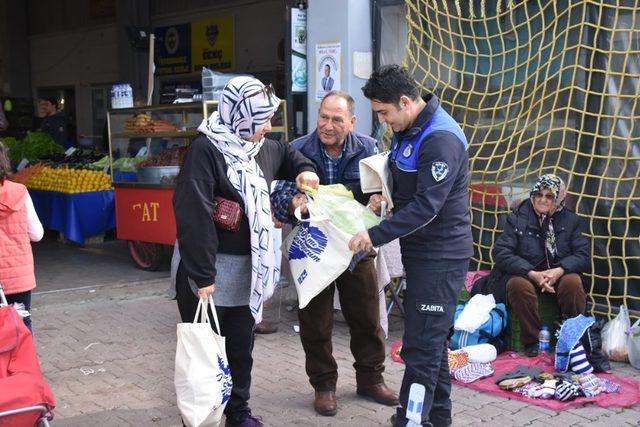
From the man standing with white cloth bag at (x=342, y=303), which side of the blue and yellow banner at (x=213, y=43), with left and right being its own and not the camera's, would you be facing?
front

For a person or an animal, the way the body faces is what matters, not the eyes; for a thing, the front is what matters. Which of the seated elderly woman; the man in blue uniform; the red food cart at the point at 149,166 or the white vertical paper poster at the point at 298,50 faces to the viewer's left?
the man in blue uniform

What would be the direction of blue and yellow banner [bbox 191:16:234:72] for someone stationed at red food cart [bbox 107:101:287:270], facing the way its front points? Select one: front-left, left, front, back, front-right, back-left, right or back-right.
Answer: back

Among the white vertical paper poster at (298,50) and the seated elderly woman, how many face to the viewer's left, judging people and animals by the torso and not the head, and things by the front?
0

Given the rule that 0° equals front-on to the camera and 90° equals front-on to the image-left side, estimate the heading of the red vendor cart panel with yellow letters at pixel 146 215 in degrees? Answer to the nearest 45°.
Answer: approximately 0°

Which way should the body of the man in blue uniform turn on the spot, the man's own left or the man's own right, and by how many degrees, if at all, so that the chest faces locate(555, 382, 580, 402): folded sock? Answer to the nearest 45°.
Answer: approximately 135° to the man's own right

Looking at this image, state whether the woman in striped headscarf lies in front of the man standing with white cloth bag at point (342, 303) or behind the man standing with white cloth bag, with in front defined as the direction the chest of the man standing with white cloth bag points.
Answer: in front

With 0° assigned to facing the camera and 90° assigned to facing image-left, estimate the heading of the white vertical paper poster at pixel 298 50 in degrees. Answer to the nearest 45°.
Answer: approximately 0°

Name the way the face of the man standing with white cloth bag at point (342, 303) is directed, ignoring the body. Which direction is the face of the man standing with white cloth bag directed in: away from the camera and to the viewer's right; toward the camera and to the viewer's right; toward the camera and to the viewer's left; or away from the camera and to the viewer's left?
toward the camera and to the viewer's left
